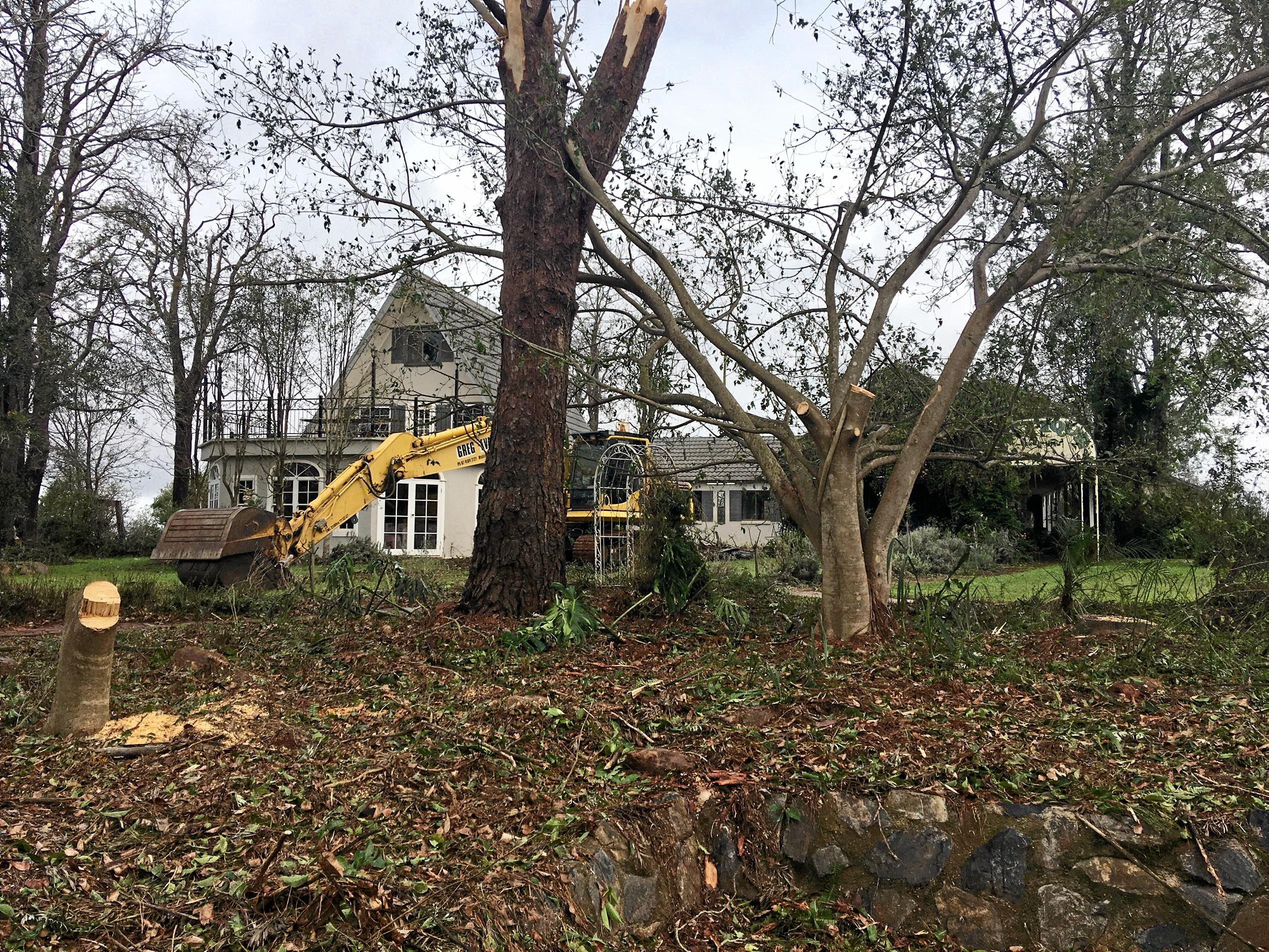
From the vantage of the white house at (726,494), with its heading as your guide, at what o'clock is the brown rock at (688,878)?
The brown rock is roughly at 12 o'clock from the white house.

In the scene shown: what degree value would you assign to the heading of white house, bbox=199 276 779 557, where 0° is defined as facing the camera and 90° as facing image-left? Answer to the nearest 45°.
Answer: approximately 0°

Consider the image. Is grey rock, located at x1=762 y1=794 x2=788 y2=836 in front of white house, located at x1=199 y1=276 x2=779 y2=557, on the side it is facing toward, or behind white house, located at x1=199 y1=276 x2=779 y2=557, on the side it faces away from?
in front

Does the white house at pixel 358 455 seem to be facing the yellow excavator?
yes

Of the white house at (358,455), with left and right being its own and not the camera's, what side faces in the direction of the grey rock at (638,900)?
front

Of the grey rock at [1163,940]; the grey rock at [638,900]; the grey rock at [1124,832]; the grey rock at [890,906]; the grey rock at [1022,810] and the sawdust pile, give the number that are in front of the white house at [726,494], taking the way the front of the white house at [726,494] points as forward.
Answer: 6

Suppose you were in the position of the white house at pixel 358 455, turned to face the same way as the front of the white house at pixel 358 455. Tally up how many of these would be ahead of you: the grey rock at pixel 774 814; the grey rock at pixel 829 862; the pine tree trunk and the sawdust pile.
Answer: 4

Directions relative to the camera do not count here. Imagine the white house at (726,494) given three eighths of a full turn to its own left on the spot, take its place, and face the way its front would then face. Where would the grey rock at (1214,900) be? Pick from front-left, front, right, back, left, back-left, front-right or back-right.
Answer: back-right

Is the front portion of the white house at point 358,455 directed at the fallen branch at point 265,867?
yes

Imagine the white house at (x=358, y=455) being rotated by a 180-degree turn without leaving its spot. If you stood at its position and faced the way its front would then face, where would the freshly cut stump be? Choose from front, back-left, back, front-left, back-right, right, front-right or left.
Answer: back

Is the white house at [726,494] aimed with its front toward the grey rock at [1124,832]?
yes
